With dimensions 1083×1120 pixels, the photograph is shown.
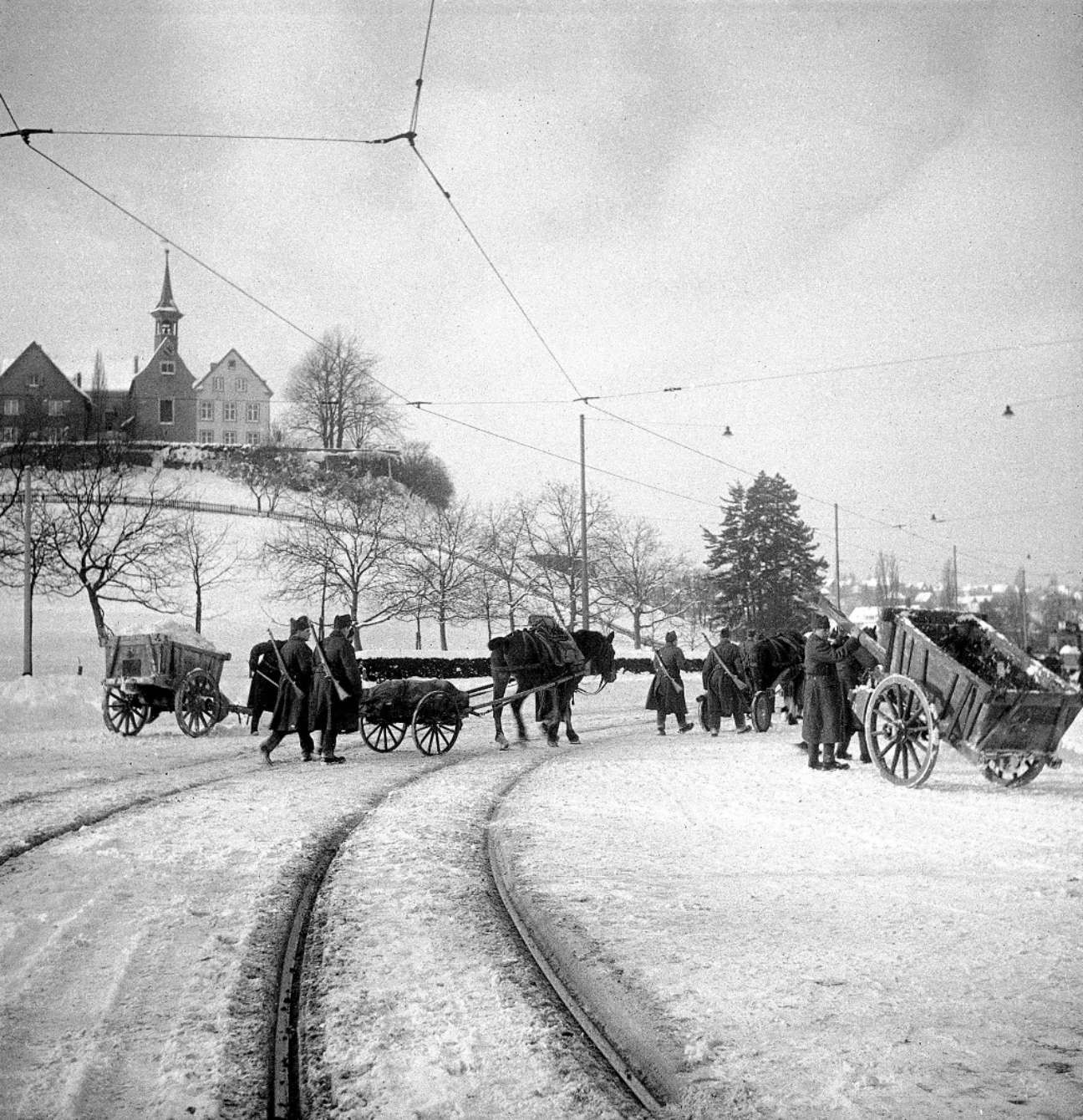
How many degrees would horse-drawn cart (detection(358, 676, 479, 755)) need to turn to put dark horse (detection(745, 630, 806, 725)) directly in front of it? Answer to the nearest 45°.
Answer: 0° — it already faces it

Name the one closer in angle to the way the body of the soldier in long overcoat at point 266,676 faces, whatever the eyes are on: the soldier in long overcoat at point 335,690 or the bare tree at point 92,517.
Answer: the soldier in long overcoat

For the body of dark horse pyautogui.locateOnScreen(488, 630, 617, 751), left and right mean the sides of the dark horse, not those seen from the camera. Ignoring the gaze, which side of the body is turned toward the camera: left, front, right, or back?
right

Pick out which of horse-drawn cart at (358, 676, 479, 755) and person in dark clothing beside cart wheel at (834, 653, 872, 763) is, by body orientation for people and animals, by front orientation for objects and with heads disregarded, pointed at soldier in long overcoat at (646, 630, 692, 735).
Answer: the horse-drawn cart

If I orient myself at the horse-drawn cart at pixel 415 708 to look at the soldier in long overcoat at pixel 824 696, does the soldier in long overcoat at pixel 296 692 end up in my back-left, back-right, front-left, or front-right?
back-right

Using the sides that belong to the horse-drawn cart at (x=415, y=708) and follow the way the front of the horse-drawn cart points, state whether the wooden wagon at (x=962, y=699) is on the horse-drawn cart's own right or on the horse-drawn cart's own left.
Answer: on the horse-drawn cart's own right

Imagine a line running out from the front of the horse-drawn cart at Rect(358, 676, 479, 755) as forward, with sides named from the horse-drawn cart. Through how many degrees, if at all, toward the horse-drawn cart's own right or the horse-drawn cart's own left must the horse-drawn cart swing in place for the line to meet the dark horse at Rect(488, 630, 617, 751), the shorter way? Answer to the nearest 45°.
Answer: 0° — it already faces it
